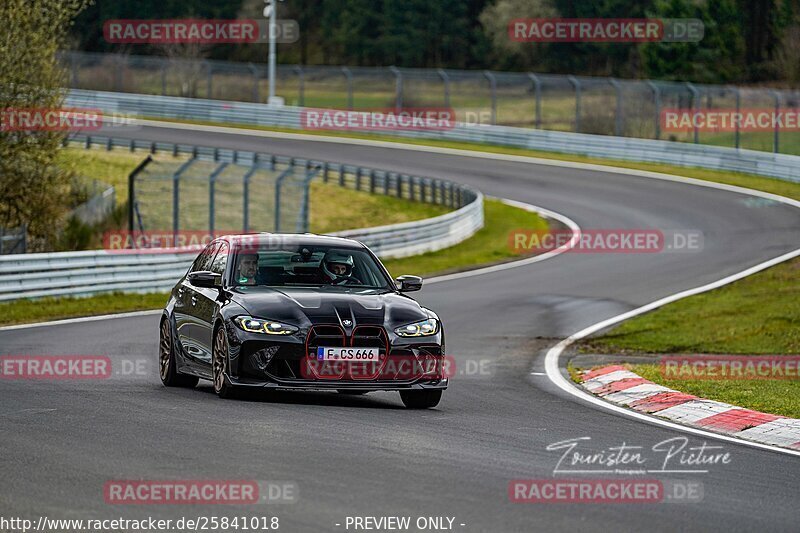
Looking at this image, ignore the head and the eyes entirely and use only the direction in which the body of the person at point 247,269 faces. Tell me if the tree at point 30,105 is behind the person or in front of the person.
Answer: behind

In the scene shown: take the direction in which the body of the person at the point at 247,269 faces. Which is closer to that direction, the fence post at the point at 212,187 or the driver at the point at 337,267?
the driver

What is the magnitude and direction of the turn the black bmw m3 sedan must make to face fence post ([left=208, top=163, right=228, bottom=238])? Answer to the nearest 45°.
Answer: approximately 135° to its left

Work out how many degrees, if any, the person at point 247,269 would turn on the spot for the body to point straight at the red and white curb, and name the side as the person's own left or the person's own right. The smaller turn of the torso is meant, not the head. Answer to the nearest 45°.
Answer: approximately 45° to the person's own left

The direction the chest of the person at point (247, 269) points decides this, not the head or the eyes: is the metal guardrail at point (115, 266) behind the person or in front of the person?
behind

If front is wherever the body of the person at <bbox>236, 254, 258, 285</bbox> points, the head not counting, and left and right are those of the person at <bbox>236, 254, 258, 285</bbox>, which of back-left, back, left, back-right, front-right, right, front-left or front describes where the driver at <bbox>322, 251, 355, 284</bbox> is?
front-left

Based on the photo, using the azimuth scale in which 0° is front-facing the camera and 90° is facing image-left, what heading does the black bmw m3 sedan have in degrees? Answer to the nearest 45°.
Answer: approximately 315°

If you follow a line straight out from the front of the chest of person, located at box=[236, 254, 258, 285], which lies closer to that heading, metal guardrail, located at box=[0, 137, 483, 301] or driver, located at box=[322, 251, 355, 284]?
the driver

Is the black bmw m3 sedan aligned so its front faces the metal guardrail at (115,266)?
no

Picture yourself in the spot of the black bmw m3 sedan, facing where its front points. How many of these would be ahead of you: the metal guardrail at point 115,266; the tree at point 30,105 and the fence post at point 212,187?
0

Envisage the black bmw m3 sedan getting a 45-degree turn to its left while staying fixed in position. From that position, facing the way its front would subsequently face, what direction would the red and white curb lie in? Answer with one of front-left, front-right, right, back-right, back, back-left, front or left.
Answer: front

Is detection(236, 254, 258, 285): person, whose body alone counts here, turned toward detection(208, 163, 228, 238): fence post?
no

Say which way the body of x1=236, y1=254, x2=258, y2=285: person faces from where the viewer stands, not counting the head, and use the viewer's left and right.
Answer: facing the viewer and to the right of the viewer
